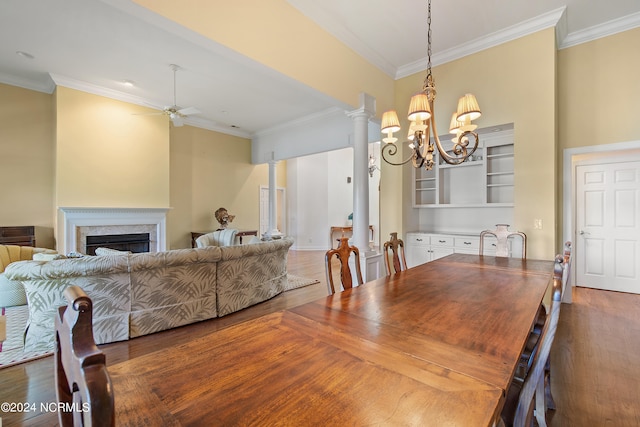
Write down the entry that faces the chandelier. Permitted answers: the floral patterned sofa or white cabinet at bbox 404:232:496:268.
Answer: the white cabinet

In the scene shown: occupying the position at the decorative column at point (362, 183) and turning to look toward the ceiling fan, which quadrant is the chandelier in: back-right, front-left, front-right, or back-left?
back-left

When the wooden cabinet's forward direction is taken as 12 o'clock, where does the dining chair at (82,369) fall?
The dining chair is roughly at 12 o'clock from the wooden cabinet.

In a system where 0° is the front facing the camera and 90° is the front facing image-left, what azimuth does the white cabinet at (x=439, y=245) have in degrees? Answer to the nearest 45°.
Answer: approximately 0°

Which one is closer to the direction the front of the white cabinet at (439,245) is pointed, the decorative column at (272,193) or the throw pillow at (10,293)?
the throw pillow

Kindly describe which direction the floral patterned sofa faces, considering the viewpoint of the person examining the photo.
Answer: facing away from the viewer and to the left of the viewer

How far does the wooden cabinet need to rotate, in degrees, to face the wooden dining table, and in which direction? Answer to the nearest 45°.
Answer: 0° — it already faces it

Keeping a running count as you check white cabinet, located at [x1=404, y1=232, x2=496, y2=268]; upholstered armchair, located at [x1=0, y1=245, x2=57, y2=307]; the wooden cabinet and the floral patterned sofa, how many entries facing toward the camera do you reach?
2

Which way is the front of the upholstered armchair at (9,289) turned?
to the viewer's right
